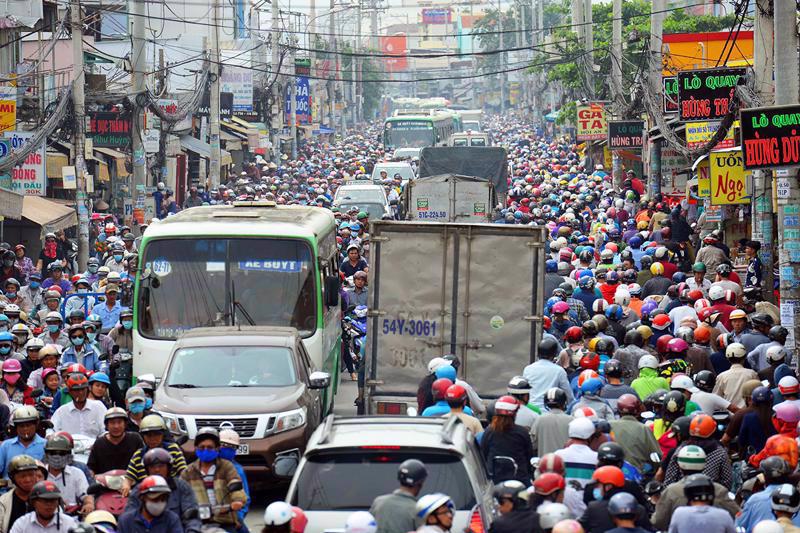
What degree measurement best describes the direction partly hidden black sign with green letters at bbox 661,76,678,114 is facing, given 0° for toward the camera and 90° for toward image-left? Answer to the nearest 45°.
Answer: approximately 0°

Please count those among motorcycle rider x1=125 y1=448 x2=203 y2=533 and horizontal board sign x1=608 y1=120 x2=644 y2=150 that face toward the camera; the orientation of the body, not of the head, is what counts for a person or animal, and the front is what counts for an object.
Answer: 2

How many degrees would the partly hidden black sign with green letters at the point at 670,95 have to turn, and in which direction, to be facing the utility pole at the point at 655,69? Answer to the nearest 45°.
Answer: approximately 90° to its right

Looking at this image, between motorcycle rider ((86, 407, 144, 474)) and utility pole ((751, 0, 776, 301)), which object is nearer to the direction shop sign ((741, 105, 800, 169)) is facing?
the motorcycle rider
